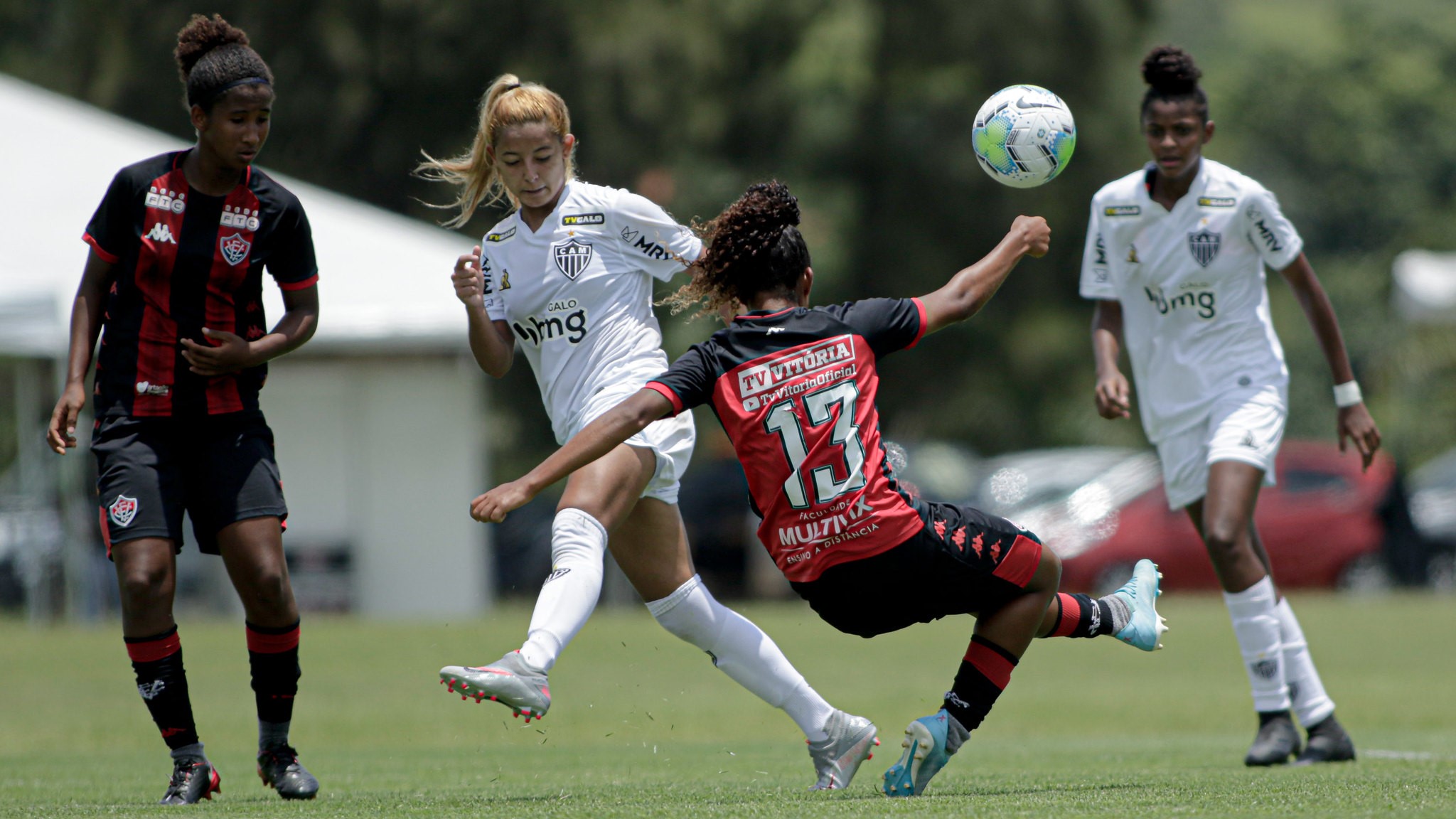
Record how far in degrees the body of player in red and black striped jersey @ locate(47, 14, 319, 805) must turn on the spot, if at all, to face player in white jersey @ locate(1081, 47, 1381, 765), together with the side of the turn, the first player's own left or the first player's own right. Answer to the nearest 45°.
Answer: approximately 90° to the first player's own left

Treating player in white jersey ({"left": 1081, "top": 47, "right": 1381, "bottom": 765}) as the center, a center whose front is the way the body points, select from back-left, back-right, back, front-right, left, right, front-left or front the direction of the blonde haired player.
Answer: front-right

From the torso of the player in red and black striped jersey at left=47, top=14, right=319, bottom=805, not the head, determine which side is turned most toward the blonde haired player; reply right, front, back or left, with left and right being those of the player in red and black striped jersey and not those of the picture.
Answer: left

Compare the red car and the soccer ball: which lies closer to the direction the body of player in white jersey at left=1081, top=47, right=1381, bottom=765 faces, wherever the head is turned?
the soccer ball

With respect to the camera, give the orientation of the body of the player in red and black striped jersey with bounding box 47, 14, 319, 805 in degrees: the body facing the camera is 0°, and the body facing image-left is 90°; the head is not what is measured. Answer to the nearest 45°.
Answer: approximately 0°

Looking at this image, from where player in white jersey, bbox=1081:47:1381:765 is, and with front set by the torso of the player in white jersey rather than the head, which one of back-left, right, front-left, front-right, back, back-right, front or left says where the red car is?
back

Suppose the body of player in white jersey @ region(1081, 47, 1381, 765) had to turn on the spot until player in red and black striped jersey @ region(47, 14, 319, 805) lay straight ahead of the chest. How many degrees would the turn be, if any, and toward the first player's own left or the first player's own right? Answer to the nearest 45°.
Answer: approximately 45° to the first player's own right

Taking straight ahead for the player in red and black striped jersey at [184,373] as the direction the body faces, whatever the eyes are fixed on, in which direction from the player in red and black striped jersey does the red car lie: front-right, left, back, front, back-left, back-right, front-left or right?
back-left

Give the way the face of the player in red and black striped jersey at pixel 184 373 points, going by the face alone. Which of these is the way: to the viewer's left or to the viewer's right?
to the viewer's right

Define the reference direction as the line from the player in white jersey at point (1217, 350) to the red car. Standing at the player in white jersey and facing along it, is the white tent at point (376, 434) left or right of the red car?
left

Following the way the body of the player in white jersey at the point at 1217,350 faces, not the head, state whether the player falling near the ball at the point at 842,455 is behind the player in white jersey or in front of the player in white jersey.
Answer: in front

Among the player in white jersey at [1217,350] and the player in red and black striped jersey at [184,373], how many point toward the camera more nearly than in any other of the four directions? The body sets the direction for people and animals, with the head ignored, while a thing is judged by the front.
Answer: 2

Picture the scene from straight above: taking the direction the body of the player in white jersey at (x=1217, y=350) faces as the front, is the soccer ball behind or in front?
in front
